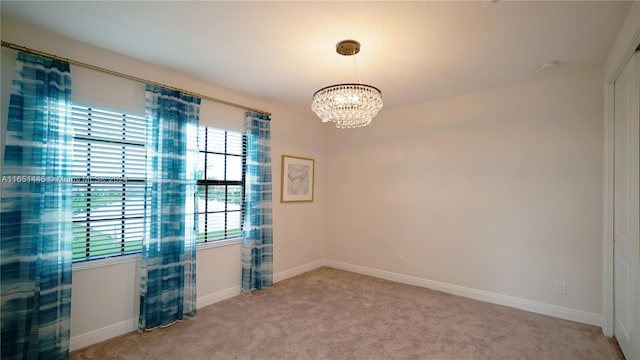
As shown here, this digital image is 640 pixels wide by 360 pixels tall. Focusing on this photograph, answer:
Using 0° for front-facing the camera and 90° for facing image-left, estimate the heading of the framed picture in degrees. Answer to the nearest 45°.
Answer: approximately 315°

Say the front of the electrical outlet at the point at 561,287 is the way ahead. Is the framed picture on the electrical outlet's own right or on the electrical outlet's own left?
on the electrical outlet's own right

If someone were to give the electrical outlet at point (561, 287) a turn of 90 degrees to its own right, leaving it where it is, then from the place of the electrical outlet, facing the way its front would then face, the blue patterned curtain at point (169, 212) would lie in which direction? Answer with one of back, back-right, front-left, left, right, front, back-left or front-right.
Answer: front-left

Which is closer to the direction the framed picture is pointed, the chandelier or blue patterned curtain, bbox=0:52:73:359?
the chandelier

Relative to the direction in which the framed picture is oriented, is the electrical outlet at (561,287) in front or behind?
in front

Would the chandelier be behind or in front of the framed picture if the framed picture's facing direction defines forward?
in front

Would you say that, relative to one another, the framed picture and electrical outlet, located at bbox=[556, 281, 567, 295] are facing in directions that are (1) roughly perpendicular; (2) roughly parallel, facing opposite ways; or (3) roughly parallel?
roughly perpendicular

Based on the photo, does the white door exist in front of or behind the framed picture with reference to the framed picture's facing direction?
in front

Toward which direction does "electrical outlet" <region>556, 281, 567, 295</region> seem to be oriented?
toward the camera

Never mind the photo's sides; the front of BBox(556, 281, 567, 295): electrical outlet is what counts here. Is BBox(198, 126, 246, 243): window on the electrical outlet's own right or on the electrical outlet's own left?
on the electrical outlet's own right

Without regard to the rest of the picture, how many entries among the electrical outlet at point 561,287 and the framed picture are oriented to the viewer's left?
0

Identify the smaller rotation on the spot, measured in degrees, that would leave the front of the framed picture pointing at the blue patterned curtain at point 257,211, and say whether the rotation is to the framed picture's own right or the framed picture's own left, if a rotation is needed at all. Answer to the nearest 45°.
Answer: approximately 90° to the framed picture's own right
